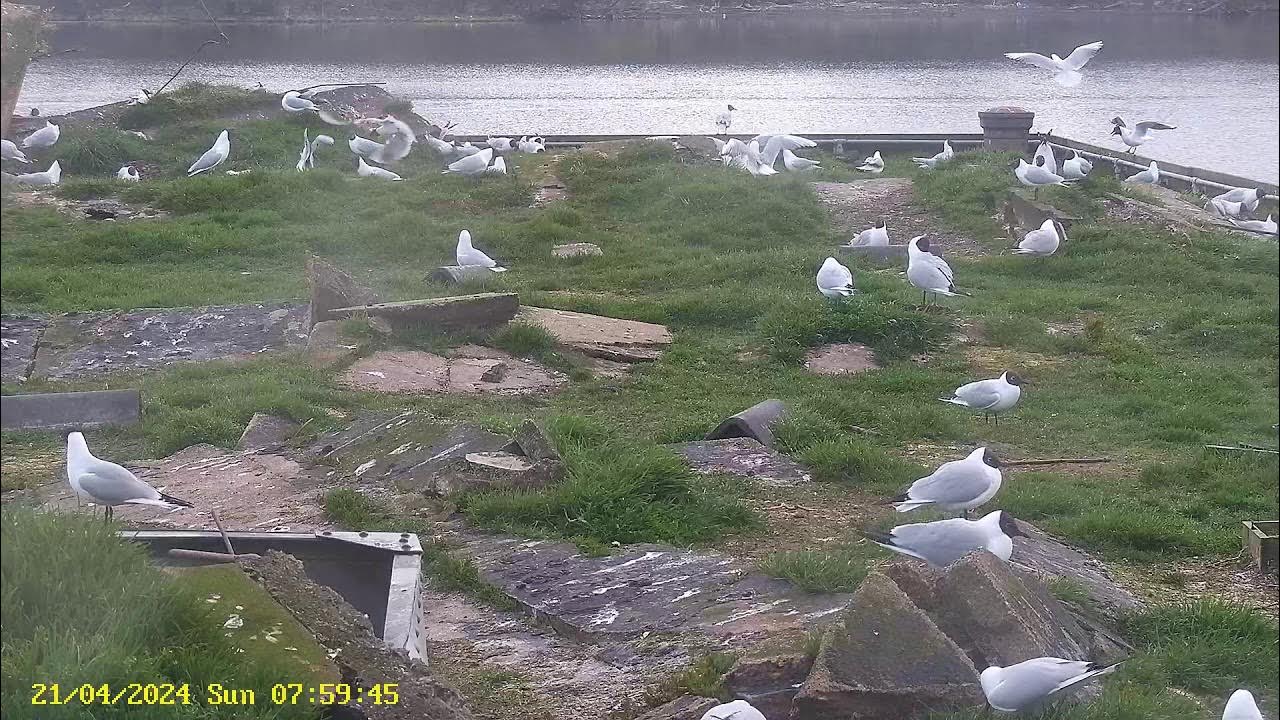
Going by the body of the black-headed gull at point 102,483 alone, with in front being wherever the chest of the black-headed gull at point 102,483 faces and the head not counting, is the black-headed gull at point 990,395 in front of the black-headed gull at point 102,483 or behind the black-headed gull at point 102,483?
behind

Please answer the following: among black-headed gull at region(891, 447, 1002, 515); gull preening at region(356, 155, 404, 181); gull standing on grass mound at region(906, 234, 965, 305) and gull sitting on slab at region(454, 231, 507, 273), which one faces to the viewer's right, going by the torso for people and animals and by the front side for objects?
the black-headed gull

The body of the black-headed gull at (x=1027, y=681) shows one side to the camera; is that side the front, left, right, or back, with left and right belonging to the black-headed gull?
left

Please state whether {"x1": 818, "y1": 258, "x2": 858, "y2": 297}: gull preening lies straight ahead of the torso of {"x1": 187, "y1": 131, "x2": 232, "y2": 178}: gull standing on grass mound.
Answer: no

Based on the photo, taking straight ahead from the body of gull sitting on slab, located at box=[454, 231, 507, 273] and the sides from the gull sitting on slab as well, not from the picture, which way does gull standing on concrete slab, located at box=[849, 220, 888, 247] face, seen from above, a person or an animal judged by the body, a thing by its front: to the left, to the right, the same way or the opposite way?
the opposite way

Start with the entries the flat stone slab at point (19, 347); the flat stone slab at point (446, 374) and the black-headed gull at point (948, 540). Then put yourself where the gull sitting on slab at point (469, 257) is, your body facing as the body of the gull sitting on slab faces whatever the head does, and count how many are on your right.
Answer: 0

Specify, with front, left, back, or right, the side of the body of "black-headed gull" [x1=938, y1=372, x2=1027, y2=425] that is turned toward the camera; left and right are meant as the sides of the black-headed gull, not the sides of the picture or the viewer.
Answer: right

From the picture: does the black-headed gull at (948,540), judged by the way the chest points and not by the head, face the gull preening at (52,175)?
no

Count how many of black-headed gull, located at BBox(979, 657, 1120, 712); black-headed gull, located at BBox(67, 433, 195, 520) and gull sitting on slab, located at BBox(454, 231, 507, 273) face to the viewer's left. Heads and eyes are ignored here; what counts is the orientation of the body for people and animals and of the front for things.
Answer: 3

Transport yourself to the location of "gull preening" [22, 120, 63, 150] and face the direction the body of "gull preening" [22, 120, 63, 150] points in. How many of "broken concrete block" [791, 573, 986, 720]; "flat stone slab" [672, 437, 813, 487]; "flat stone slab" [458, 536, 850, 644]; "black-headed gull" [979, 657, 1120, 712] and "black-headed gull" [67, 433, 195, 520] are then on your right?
5

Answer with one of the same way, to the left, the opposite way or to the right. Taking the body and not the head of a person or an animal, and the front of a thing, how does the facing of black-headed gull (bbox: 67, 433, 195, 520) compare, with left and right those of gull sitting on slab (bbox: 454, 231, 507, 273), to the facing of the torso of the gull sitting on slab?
the same way

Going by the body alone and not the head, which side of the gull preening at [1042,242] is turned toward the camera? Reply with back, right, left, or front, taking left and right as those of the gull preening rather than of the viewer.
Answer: right

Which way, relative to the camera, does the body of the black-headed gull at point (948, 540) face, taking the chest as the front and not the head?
to the viewer's right

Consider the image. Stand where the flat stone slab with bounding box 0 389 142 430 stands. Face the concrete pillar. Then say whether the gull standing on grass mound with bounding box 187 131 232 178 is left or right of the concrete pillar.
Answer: left

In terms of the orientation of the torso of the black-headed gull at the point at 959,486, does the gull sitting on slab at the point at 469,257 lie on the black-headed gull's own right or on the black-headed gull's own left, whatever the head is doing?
on the black-headed gull's own left

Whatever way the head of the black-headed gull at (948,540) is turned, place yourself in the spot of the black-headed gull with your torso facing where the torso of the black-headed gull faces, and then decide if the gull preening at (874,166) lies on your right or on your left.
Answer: on your left

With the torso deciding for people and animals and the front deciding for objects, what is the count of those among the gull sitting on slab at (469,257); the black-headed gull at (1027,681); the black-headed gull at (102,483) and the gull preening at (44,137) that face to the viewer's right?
1

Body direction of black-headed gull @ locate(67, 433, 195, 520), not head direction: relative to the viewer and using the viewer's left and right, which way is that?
facing to the left of the viewer
